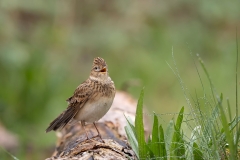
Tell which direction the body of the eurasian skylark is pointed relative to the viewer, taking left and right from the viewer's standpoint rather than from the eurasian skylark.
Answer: facing the viewer and to the right of the viewer

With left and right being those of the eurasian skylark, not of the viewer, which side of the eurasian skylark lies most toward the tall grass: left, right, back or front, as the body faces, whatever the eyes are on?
front
